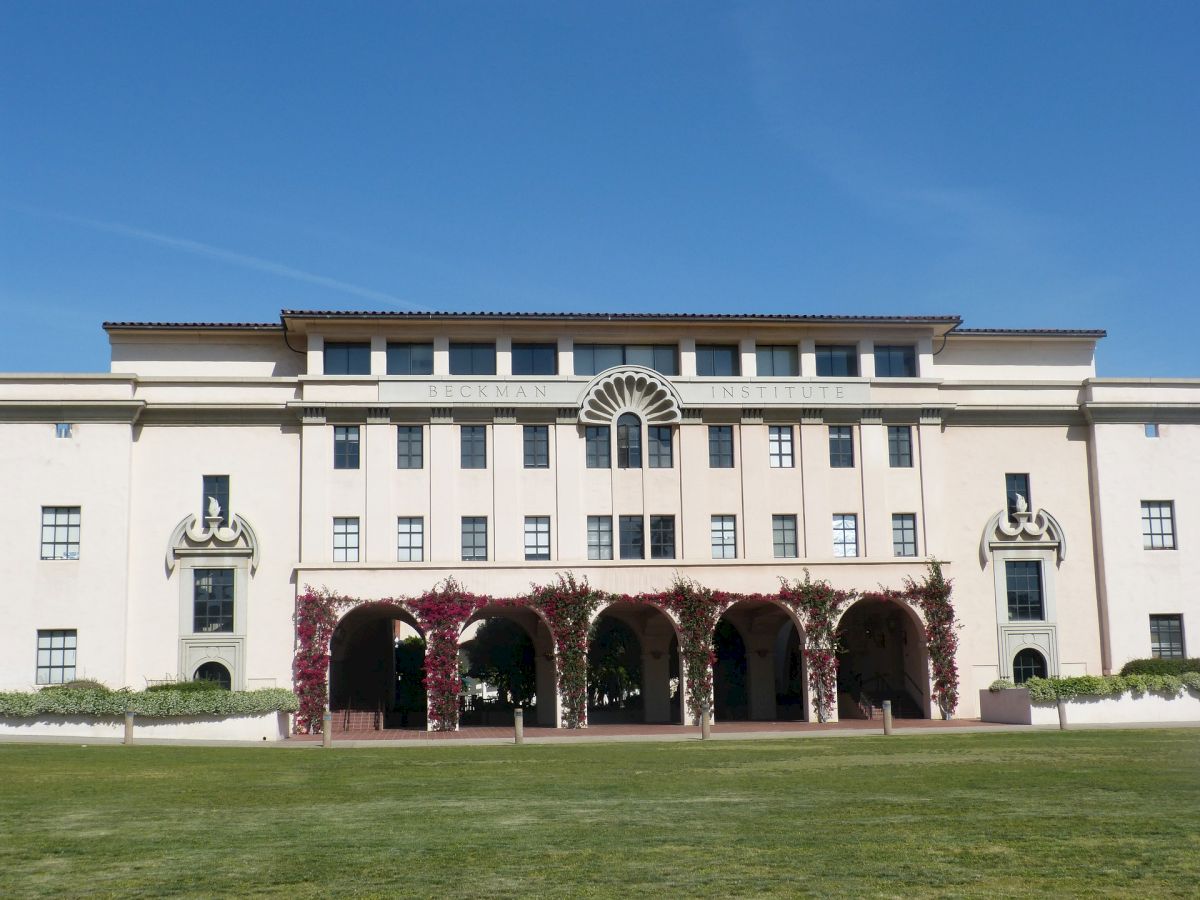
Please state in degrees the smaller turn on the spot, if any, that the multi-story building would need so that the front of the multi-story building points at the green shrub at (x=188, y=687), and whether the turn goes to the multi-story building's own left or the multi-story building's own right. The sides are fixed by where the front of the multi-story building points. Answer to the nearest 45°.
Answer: approximately 90° to the multi-story building's own right

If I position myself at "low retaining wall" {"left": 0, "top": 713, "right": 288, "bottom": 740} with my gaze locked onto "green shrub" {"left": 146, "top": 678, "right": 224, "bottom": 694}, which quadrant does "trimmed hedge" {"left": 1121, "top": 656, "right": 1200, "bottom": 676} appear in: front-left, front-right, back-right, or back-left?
front-right

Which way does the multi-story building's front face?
toward the camera

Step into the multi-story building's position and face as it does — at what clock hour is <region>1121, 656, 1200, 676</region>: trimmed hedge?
The trimmed hedge is roughly at 9 o'clock from the multi-story building.

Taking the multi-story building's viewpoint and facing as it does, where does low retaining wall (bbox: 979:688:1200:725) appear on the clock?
The low retaining wall is roughly at 9 o'clock from the multi-story building.

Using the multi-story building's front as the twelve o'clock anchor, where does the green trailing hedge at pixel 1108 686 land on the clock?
The green trailing hedge is roughly at 9 o'clock from the multi-story building.

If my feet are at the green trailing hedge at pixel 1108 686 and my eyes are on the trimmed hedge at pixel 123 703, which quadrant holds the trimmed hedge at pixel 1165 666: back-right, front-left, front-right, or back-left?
back-right
